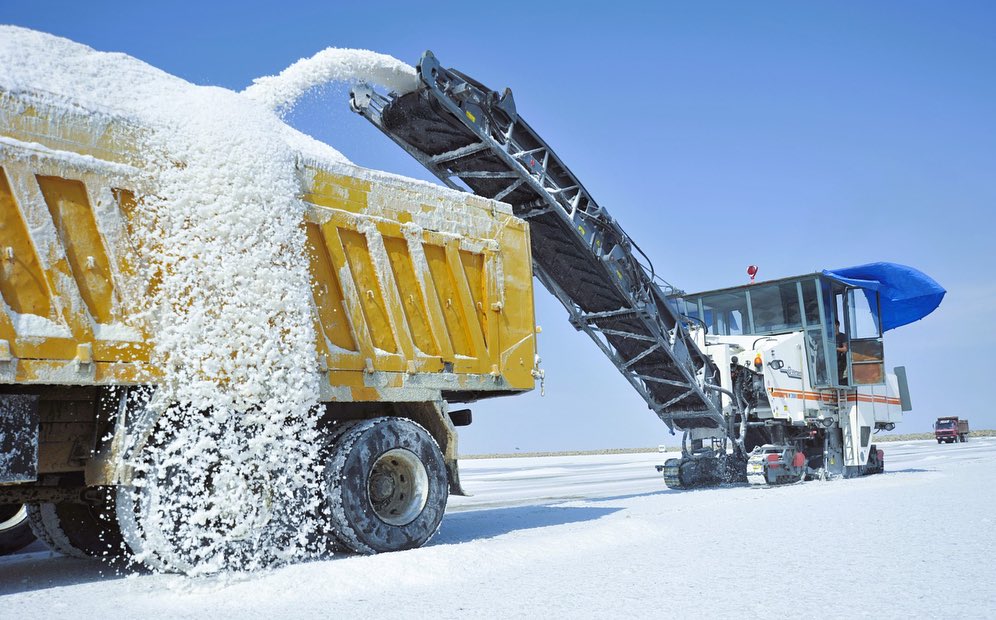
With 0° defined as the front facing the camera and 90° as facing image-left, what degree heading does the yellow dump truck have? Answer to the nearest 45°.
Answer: approximately 45°

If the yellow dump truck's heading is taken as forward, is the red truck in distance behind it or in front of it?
behind
